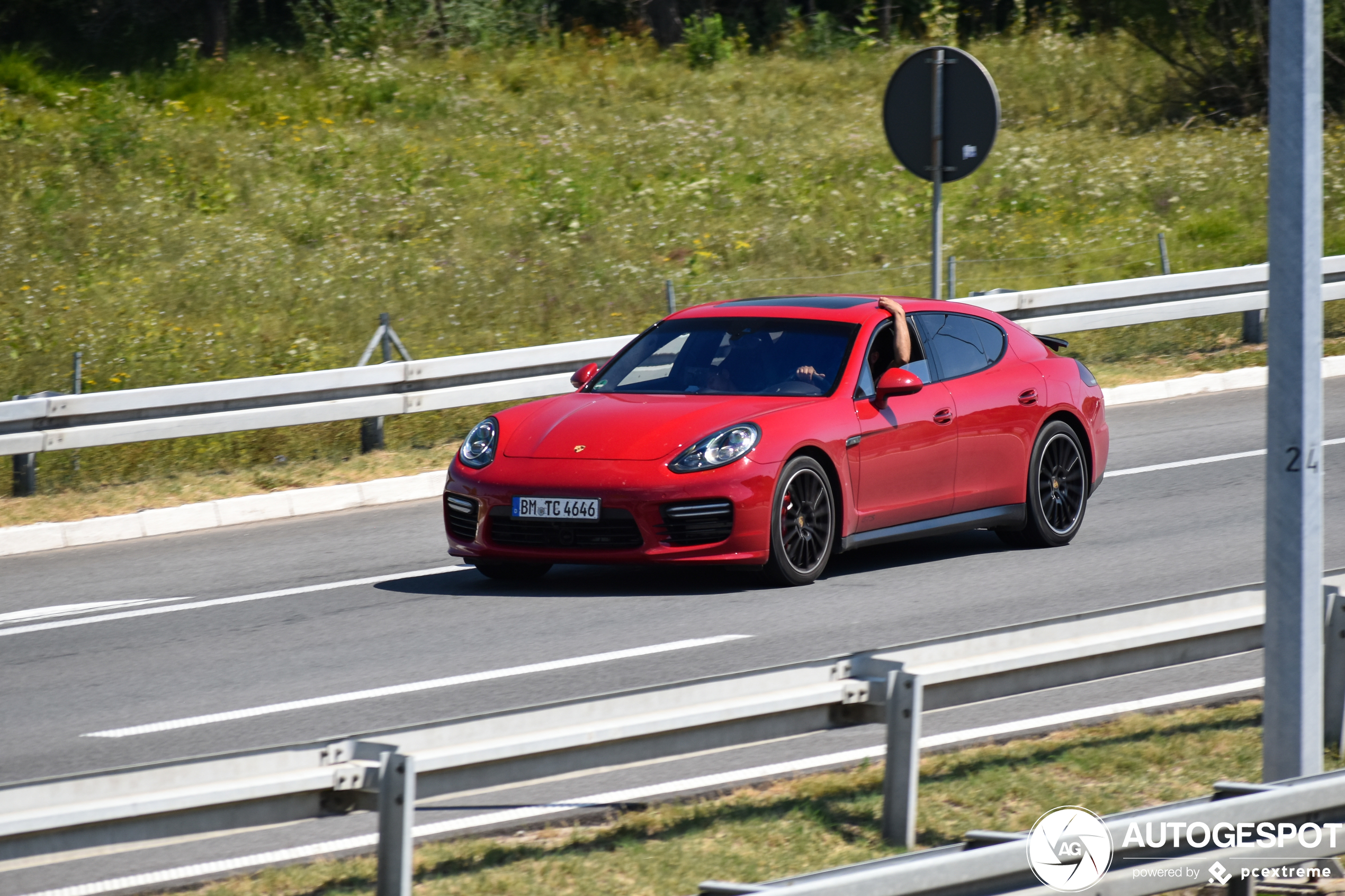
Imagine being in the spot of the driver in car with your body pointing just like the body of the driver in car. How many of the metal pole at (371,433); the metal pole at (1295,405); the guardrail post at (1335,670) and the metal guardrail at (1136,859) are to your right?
1

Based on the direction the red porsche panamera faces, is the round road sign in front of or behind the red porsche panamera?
behind

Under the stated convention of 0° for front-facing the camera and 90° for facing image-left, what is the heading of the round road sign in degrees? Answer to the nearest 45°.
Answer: approximately 225°

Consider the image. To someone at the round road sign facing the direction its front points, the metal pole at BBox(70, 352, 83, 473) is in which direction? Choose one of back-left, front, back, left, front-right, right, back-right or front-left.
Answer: back-left

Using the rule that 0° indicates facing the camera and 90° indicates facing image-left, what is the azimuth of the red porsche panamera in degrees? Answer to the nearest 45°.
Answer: approximately 45°

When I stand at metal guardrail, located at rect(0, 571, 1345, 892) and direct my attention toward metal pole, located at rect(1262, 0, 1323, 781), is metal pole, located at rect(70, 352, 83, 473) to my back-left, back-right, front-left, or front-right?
back-left

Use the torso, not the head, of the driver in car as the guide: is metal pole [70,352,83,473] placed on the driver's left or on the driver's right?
on the driver's right

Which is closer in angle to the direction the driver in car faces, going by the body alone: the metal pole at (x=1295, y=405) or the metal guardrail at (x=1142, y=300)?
the metal pole

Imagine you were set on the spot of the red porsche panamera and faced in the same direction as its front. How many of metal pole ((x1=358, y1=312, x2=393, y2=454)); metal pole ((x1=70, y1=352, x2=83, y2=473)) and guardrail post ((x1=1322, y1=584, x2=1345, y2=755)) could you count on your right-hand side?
2

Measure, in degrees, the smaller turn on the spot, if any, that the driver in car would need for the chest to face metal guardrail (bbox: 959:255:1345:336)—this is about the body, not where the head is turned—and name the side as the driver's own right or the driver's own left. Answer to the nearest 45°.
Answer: approximately 135° to the driver's own right

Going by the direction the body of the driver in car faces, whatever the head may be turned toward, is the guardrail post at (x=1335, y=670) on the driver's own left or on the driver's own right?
on the driver's own left

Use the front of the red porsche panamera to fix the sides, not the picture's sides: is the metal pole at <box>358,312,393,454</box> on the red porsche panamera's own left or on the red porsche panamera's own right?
on the red porsche panamera's own right

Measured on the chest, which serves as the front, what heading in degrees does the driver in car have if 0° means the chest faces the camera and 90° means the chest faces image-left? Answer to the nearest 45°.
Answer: approximately 45°

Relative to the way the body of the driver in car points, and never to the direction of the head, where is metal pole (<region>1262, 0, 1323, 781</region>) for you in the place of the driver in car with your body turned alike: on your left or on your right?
on your left

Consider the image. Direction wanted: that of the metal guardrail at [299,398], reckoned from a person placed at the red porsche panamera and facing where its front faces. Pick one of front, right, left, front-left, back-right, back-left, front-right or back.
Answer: right

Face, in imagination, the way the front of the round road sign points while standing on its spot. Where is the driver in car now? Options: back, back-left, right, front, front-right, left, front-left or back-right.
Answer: back-right

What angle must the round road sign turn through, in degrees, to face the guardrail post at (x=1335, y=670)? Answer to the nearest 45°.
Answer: approximately 135° to its right

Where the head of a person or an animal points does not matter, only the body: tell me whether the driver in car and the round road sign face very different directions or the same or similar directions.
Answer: very different directions
